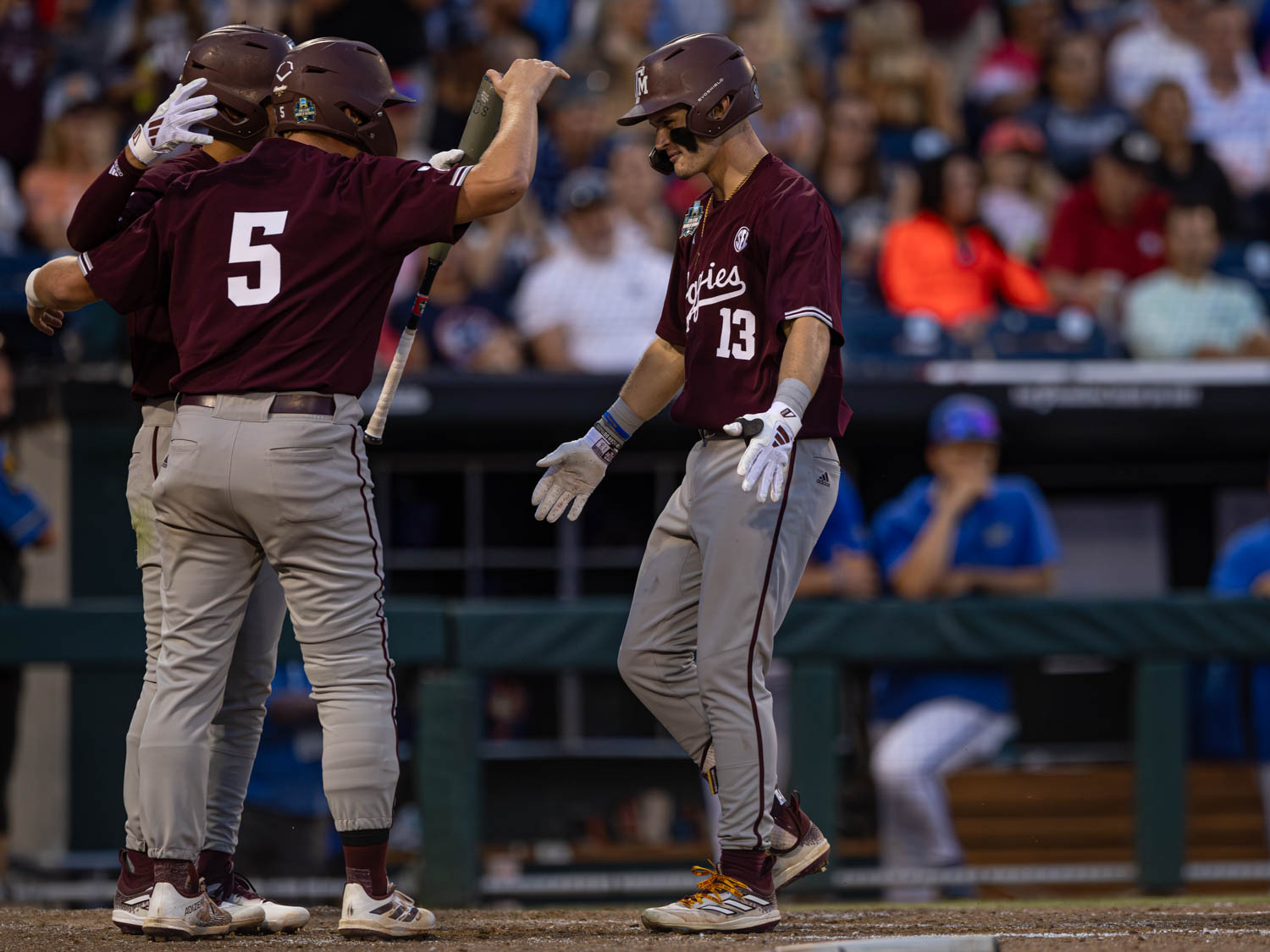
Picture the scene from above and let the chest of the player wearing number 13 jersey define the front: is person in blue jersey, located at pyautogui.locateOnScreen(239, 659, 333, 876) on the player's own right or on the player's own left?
on the player's own right

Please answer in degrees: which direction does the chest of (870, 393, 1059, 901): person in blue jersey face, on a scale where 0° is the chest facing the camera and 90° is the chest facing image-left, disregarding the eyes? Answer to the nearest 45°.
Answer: approximately 0°

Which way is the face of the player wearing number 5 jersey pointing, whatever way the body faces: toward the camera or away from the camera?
away from the camera

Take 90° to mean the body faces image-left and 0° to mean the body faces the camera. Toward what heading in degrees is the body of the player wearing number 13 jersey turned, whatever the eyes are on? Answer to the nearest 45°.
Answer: approximately 45°

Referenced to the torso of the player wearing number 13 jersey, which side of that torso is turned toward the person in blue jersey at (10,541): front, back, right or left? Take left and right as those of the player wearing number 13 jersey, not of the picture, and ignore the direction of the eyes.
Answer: right

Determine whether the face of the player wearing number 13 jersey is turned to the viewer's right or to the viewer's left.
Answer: to the viewer's left
